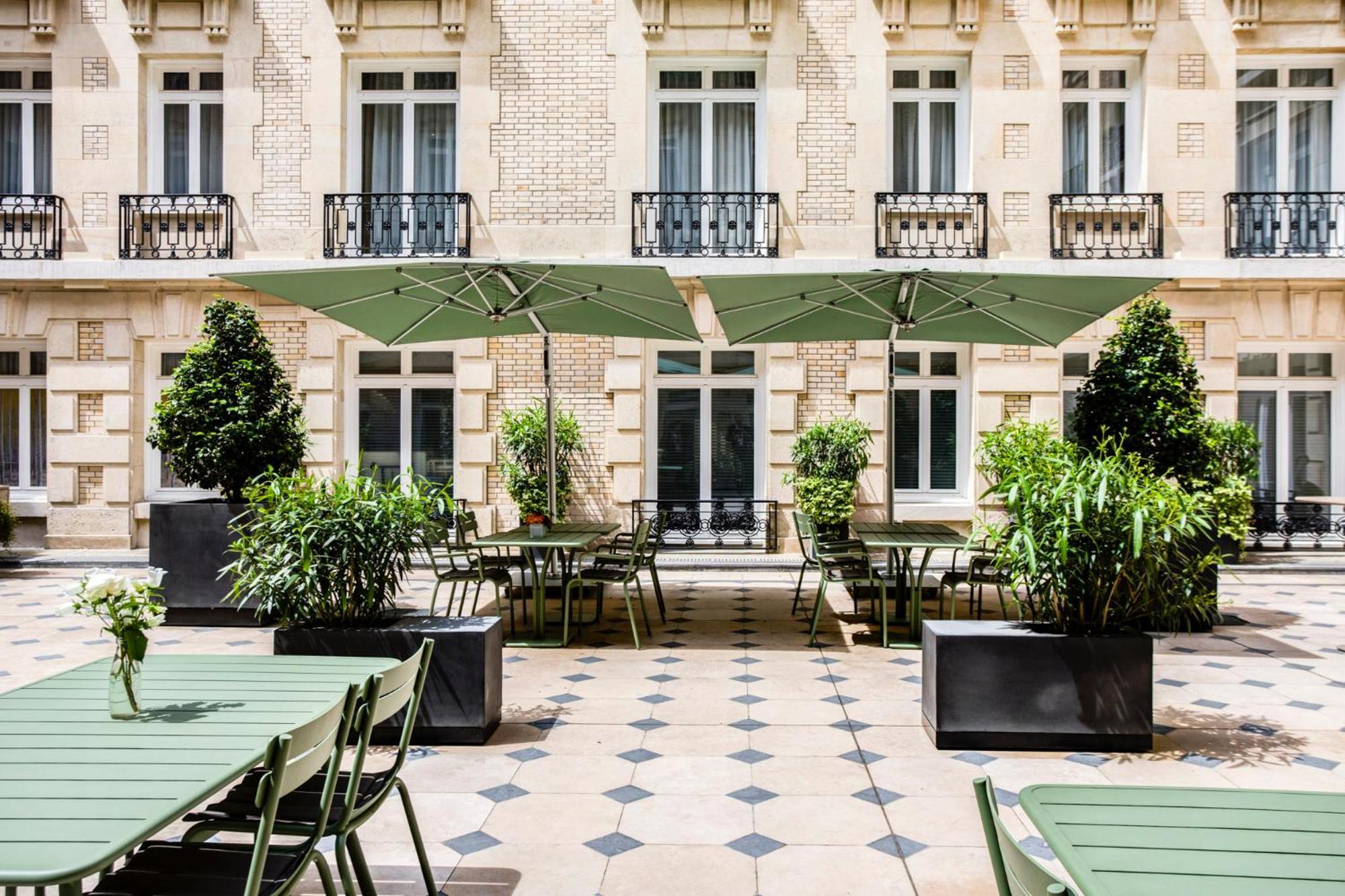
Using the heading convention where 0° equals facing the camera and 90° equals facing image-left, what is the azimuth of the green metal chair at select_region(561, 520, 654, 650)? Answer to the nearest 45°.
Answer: approximately 90°

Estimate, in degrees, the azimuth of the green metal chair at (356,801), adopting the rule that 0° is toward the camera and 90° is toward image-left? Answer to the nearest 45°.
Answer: approximately 135°

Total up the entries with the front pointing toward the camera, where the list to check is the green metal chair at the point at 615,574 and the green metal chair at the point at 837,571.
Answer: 0

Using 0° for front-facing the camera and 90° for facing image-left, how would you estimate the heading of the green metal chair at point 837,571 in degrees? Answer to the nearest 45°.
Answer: approximately 270°

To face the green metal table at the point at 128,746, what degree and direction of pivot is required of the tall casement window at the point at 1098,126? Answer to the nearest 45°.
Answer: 0° — it already faces it

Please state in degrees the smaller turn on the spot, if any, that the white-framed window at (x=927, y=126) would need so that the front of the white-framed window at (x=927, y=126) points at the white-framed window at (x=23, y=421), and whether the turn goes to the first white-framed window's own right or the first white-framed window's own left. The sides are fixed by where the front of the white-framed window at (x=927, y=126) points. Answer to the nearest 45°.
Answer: approximately 90° to the first white-framed window's own right

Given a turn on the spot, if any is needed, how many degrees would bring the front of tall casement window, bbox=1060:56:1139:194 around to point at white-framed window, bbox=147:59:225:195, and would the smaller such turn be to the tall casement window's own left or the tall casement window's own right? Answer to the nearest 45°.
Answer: approximately 90° to the tall casement window's own right

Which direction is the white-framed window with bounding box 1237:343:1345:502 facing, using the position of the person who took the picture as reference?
facing the viewer

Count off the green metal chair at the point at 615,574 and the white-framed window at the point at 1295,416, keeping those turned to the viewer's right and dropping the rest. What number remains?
0

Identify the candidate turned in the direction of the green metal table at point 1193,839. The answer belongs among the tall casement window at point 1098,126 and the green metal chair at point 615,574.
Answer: the tall casement window

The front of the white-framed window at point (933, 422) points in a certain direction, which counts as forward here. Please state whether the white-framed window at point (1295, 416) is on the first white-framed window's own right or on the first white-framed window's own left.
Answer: on the first white-framed window's own left

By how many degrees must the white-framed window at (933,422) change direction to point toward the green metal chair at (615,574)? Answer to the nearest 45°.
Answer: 0° — it already faces it

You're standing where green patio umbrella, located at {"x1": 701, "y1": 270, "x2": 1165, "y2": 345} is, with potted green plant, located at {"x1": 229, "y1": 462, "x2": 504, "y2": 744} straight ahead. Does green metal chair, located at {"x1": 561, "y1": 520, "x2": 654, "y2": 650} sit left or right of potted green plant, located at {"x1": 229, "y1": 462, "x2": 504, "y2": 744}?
right

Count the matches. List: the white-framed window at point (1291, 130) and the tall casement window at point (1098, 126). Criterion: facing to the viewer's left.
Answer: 0

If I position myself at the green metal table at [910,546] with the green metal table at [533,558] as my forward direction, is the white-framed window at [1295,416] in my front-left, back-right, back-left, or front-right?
back-right

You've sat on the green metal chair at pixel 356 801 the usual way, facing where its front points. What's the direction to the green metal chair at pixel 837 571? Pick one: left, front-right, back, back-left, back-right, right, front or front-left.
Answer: right

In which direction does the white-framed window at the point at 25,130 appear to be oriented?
toward the camera
